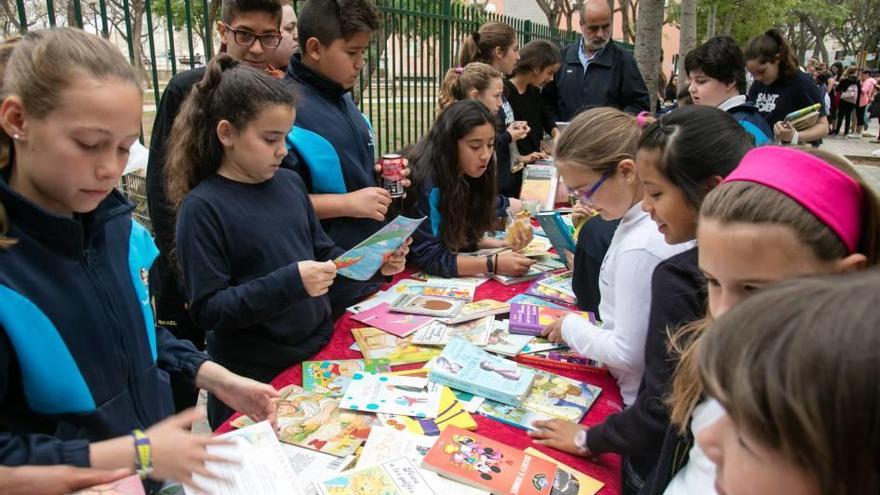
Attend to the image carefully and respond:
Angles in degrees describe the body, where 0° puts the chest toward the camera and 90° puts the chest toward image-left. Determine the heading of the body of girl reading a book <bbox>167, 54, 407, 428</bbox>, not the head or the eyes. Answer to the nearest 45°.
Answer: approximately 315°

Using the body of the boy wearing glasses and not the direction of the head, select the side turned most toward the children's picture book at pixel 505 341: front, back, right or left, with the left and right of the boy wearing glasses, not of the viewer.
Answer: front

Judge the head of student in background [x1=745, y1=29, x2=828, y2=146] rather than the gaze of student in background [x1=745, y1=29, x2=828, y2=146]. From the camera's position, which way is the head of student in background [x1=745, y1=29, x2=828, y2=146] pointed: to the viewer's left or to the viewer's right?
to the viewer's left

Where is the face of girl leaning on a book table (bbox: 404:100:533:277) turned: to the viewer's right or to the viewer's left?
to the viewer's right

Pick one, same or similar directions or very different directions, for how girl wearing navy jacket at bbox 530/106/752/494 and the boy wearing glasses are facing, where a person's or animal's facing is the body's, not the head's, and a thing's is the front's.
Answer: very different directions

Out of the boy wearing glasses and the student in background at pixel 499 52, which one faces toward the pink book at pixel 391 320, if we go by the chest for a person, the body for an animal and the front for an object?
the boy wearing glasses

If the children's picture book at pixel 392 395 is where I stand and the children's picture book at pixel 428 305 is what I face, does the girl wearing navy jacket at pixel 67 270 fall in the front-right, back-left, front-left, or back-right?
back-left

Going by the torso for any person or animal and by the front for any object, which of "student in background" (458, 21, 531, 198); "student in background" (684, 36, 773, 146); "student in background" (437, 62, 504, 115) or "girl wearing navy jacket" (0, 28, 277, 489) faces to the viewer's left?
"student in background" (684, 36, 773, 146)

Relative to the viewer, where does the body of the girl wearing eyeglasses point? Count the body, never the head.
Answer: to the viewer's left

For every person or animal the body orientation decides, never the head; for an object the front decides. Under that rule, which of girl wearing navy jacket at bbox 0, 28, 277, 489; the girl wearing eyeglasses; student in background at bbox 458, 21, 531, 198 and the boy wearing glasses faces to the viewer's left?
the girl wearing eyeglasses
